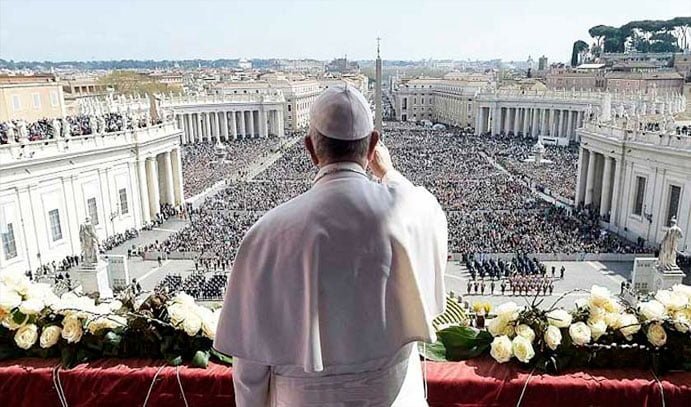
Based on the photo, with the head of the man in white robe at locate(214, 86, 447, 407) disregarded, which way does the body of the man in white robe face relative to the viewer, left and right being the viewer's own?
facing away from the viewer

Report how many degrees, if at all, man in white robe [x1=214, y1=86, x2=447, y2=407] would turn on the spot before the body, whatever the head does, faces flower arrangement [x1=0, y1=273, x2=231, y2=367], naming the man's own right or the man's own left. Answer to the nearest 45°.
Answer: approximately 45° to the man's own left

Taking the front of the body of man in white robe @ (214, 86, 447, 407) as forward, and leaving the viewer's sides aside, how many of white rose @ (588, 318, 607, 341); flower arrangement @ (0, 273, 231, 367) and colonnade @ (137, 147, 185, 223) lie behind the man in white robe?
0

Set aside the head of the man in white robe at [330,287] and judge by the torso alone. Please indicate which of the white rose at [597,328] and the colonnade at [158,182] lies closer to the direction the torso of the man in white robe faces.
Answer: the colonnade

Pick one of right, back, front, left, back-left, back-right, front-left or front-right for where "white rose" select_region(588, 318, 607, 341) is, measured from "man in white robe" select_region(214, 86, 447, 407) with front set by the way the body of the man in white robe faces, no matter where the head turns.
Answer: front-right

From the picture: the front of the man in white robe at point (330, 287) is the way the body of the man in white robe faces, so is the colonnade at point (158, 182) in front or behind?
in front

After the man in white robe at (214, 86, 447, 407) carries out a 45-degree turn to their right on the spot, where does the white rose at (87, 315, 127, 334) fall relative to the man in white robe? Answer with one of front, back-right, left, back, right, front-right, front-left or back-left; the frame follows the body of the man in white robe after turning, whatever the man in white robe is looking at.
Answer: left

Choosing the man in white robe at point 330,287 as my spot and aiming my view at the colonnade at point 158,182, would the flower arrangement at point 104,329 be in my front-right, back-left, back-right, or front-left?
front-left
